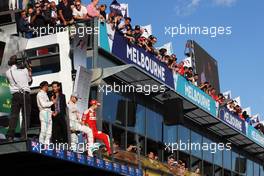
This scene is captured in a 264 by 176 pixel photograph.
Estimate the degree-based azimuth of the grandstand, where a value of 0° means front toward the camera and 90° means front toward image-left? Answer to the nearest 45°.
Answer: approximately 315°

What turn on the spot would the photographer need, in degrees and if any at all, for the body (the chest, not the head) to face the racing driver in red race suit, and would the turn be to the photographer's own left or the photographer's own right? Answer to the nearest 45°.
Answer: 0° — they already face them

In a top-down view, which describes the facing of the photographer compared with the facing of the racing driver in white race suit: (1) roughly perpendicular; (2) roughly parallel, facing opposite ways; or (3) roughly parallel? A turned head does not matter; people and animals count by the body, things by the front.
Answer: roughly perpendicular

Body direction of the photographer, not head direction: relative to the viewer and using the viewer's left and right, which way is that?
facing away from the viewer and to the right of the viewer
